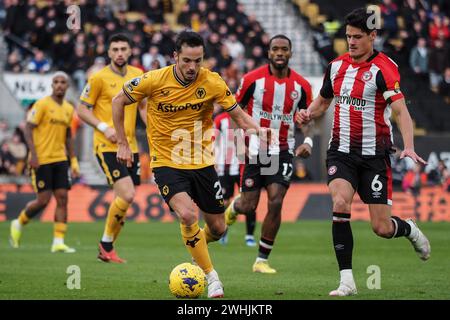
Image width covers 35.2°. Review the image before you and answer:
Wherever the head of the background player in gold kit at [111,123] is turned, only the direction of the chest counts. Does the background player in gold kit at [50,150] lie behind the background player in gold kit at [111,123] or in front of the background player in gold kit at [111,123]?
behind

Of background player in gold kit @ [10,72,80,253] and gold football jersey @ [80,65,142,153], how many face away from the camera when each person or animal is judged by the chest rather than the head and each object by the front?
0

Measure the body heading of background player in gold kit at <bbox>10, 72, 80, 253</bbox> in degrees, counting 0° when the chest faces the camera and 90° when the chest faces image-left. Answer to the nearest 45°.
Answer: approximately 315°

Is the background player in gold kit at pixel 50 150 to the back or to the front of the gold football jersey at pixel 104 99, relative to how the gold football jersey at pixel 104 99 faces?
to the back

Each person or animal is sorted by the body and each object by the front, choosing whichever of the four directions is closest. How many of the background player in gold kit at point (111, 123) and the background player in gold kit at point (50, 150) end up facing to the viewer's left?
0

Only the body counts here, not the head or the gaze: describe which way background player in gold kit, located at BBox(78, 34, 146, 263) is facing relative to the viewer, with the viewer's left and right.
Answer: facing the viewer and to the right of the viewer

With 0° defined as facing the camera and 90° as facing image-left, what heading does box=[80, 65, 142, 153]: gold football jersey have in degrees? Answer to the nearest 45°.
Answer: approximately 315°
